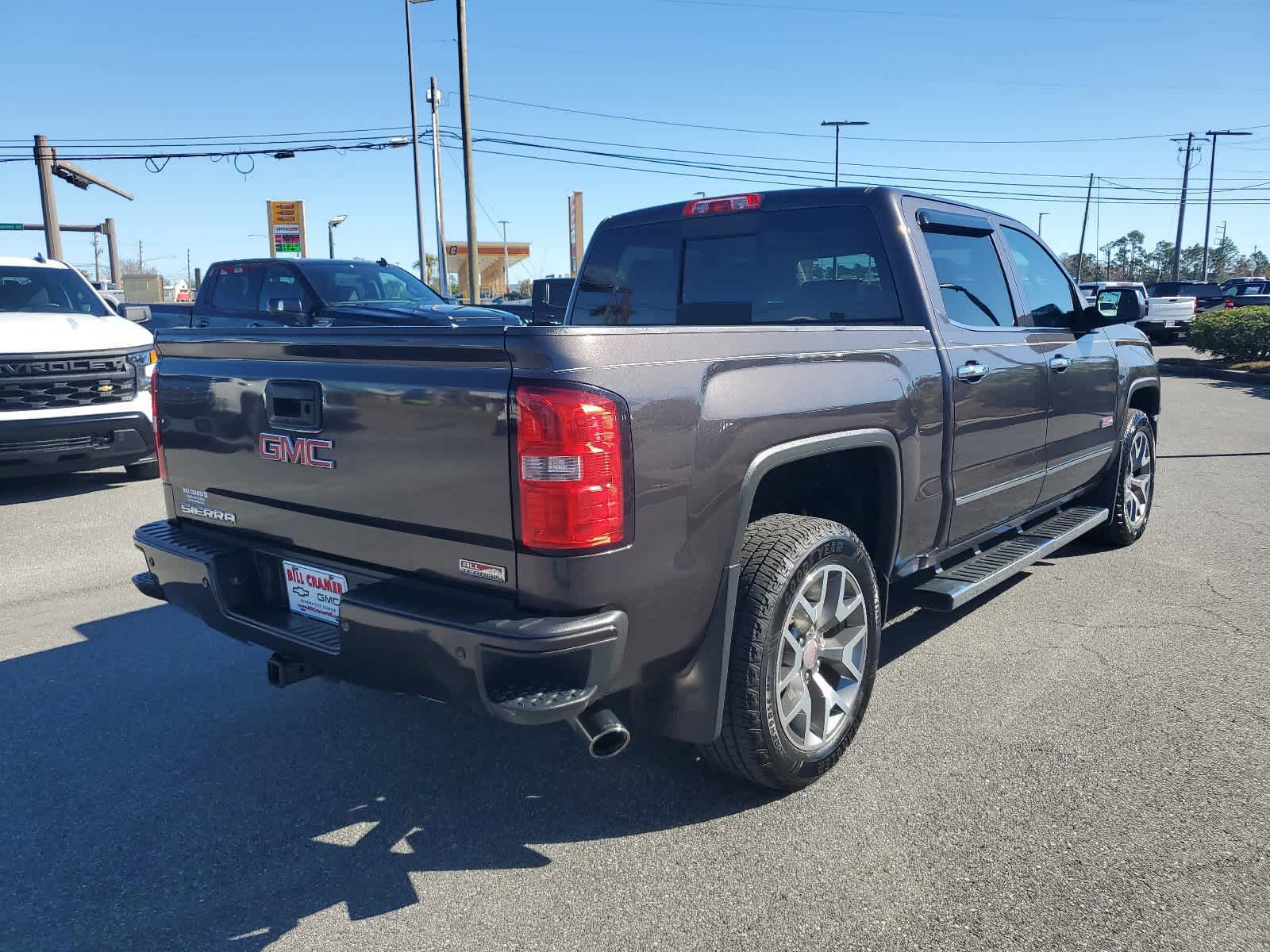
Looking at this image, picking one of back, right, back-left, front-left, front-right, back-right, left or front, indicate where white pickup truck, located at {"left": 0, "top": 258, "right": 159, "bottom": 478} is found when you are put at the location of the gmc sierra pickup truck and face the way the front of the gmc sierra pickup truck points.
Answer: left

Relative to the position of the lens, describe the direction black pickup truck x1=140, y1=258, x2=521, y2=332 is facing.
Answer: facing the viewer and to the right of the viewer

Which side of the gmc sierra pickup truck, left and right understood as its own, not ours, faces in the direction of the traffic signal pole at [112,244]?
left

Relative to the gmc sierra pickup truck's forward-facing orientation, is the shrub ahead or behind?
ahead

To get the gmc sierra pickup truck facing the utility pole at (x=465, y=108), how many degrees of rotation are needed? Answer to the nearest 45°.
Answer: approximately 45° to its left

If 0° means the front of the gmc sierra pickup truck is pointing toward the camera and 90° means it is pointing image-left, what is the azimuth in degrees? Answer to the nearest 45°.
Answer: approximately 225°
